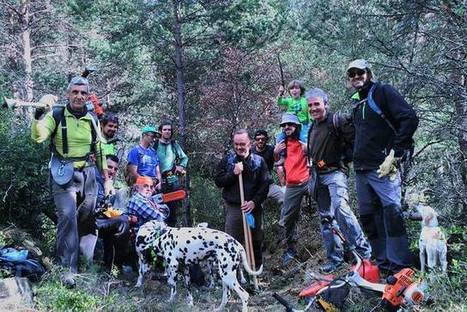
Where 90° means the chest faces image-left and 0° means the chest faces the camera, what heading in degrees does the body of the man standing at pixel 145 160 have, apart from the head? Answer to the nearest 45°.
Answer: approximately 315°

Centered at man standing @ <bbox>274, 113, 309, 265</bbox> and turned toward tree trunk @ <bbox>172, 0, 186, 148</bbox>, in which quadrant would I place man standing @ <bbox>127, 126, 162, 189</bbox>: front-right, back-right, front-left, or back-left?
front-left

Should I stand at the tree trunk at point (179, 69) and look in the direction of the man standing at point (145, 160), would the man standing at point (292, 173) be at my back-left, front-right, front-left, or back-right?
front-left

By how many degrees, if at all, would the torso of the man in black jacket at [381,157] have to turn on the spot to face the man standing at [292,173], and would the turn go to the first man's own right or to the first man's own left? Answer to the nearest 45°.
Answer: approximately 90° to the first man's own right

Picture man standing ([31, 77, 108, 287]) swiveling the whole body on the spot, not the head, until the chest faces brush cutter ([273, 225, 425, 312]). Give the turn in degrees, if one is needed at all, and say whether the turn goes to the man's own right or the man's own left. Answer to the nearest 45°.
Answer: approximately 45° to the man's own left

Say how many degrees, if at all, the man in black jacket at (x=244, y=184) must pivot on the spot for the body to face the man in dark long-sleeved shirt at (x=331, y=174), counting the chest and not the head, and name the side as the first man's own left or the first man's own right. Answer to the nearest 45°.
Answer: approximately 45° to the first man's own left

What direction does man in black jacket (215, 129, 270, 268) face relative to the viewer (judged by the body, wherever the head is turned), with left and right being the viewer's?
facing the viewer

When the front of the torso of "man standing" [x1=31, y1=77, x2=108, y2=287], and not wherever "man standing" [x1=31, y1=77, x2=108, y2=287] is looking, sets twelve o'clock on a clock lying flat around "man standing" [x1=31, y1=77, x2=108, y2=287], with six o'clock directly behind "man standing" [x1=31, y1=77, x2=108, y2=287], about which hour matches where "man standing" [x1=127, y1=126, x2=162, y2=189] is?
"man standing" [x1=127, y1=126, x2=162, y2=189] is roughly at 7 o'clock from "man standing" [x1=31, y1=77, x2=108, y2=287].

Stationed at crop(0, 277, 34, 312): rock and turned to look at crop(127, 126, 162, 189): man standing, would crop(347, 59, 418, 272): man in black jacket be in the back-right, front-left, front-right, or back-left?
front-right

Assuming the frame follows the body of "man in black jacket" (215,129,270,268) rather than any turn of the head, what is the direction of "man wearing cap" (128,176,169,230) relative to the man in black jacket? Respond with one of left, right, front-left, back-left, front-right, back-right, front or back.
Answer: right

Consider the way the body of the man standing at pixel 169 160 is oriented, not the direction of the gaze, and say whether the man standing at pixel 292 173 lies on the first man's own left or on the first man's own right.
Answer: on the first man's own left

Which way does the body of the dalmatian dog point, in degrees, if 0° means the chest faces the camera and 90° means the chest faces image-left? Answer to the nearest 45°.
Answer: approximately 90°

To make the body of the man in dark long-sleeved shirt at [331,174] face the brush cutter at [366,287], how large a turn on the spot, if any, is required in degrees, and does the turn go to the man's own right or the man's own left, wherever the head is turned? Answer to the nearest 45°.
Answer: approximately 45° to the man's own left

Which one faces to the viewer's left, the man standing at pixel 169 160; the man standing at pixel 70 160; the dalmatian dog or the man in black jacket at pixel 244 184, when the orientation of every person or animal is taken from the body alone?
the dalmatian dog

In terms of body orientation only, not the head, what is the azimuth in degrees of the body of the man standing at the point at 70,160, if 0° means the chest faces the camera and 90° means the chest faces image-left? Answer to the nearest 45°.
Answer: approximately 0°

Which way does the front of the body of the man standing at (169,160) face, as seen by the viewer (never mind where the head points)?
toward the camera
